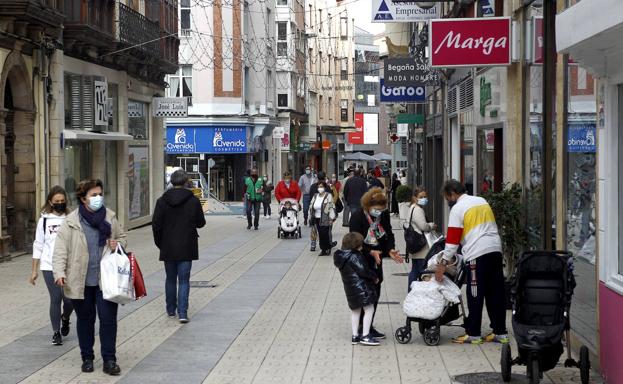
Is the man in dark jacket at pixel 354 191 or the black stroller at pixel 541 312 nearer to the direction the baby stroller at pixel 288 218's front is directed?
the black stroller

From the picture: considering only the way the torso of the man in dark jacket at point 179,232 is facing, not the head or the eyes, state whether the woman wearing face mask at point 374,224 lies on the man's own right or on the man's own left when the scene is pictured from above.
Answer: on the man's own right

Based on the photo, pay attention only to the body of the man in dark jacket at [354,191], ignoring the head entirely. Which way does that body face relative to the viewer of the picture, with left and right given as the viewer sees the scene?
facing away from the viewer

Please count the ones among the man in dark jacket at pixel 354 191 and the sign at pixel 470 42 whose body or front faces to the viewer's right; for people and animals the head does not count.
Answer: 0

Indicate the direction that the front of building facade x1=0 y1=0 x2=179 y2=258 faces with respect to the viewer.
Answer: facing the viewer and to the right of the viewer

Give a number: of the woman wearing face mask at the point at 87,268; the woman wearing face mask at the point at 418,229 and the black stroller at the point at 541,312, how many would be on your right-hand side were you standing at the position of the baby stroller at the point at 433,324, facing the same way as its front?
1

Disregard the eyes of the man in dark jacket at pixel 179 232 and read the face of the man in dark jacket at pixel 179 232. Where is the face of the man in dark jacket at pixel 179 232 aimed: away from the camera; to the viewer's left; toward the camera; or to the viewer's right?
away from the camera

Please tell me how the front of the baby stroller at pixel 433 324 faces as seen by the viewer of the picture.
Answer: facing to the left of the viewer

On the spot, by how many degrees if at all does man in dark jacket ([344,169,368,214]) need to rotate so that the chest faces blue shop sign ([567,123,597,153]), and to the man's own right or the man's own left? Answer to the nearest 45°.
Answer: approximately 180°

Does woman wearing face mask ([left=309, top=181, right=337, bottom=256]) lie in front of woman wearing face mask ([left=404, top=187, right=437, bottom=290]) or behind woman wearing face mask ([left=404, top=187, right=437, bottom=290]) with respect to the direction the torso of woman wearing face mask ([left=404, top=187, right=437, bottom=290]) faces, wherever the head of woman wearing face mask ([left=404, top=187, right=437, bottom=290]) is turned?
behind

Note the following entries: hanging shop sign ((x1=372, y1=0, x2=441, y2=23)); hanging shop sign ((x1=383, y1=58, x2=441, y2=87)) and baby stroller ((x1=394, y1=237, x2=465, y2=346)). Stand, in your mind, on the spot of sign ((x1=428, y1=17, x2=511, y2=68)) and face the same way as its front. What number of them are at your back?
2

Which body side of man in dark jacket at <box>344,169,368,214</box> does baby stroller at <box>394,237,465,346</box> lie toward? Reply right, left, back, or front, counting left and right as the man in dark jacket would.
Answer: back

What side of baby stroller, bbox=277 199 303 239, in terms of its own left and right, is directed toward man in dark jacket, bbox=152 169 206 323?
front

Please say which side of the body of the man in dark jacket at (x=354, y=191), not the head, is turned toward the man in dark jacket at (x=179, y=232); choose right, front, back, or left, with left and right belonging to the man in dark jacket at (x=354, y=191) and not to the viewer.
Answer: back

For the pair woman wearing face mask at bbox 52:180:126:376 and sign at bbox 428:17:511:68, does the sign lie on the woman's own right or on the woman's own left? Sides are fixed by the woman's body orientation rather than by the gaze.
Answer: on the woman's own left

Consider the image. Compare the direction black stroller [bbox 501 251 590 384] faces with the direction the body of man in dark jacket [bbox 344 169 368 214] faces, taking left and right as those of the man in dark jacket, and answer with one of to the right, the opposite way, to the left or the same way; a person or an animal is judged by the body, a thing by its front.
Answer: the opposite way
